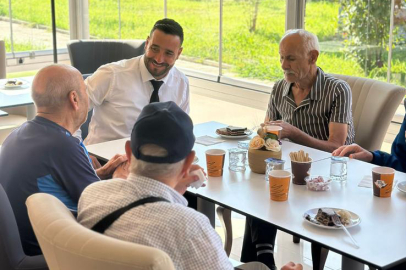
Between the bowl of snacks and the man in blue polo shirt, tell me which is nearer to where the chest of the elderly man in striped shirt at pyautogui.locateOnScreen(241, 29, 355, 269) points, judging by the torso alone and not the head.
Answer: the man in blue polo shirt

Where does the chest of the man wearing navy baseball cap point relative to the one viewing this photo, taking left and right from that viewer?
facing away from the viewer and to the right of the viewer

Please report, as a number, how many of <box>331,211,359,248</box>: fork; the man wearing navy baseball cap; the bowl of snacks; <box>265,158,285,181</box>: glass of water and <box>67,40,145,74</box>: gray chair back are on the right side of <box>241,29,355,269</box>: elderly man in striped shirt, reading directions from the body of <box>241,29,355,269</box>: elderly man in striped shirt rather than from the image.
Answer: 1

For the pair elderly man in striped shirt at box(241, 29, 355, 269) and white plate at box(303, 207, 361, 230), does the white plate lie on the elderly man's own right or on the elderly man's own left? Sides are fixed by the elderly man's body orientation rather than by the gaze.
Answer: on the elderly man's own left

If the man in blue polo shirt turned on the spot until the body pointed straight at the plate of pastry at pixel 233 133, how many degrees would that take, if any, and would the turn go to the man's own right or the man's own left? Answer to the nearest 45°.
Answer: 0° — they already face it

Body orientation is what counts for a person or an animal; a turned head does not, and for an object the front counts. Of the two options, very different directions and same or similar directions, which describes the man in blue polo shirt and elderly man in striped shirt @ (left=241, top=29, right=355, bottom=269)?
very different directions

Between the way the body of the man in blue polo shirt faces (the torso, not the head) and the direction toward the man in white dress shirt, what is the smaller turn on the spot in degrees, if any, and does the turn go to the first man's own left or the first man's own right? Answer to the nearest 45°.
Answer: approximately 45° to the first man's own left

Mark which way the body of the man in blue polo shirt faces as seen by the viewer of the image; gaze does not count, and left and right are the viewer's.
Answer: facing away from the viewer and to the right of the viewer

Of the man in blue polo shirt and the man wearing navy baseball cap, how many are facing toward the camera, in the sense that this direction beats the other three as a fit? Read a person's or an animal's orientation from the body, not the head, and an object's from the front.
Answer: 0

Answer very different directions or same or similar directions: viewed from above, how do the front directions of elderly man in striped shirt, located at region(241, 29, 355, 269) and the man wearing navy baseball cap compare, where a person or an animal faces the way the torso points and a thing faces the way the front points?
very different directions

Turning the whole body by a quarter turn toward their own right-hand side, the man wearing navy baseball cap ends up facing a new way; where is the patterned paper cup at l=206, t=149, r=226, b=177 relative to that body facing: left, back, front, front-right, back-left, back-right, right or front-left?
back-left

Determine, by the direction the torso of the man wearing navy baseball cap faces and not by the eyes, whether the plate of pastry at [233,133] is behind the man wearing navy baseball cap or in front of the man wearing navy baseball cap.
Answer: in front

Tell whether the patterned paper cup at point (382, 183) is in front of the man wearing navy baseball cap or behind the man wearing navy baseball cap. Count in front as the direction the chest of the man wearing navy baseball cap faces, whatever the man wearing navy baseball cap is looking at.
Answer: in front

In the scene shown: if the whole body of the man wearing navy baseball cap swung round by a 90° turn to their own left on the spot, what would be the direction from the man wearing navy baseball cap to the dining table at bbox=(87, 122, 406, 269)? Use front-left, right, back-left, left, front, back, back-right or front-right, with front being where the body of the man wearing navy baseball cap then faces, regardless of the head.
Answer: right
